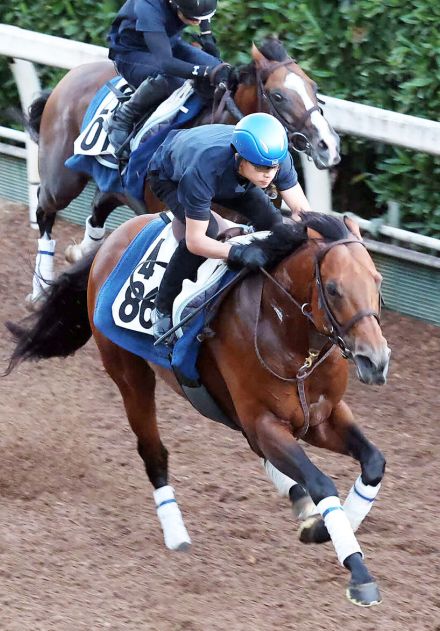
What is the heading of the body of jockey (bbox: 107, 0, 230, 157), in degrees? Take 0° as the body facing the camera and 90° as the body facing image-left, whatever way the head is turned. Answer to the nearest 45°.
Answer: approximately 315°

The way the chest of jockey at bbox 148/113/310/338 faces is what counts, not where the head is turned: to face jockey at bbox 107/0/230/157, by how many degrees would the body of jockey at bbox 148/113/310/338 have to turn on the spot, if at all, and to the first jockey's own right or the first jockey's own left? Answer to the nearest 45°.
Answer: approximately 135° to the first jockey's own left

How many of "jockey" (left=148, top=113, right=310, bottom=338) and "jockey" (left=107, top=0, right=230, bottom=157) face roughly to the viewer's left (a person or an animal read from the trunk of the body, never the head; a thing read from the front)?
0

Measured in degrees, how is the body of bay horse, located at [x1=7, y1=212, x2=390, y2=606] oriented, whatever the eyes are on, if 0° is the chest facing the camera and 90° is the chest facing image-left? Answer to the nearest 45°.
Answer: approximately 315°

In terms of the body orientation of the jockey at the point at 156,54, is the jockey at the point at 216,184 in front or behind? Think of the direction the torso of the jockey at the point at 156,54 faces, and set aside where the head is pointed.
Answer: in front

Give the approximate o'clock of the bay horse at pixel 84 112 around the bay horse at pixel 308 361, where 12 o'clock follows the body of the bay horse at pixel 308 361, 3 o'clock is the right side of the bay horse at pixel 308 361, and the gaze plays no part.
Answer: the bay horse at pixel 84 112 is roughly at 7 o'clock from the bay horse at pixel 308 361.

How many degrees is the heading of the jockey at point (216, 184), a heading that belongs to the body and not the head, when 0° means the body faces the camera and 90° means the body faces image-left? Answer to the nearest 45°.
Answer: approximately 315°
